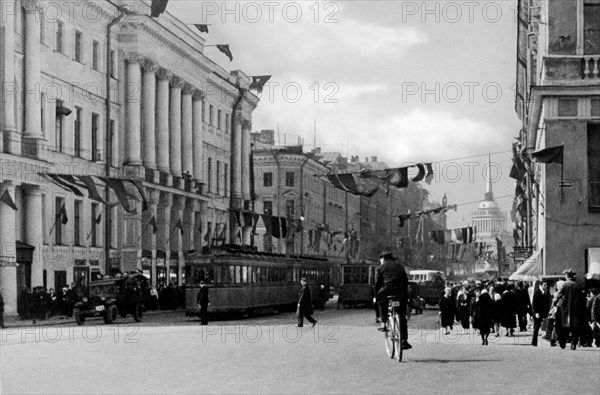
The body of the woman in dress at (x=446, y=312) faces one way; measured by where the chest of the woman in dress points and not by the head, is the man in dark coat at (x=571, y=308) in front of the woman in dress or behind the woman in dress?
in front

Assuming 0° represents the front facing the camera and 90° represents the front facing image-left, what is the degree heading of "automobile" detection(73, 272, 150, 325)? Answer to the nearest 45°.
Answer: approximately 45°

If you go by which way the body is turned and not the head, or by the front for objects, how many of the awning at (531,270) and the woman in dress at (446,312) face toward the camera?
1

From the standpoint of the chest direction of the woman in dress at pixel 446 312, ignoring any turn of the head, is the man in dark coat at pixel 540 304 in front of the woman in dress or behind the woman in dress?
in front

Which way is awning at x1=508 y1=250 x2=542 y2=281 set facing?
to the viewer's left

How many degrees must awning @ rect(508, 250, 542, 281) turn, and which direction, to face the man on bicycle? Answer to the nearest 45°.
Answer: approximately 90° to its left

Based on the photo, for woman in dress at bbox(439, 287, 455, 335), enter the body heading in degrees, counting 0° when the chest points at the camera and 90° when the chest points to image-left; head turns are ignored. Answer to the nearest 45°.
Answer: approximately 0°
